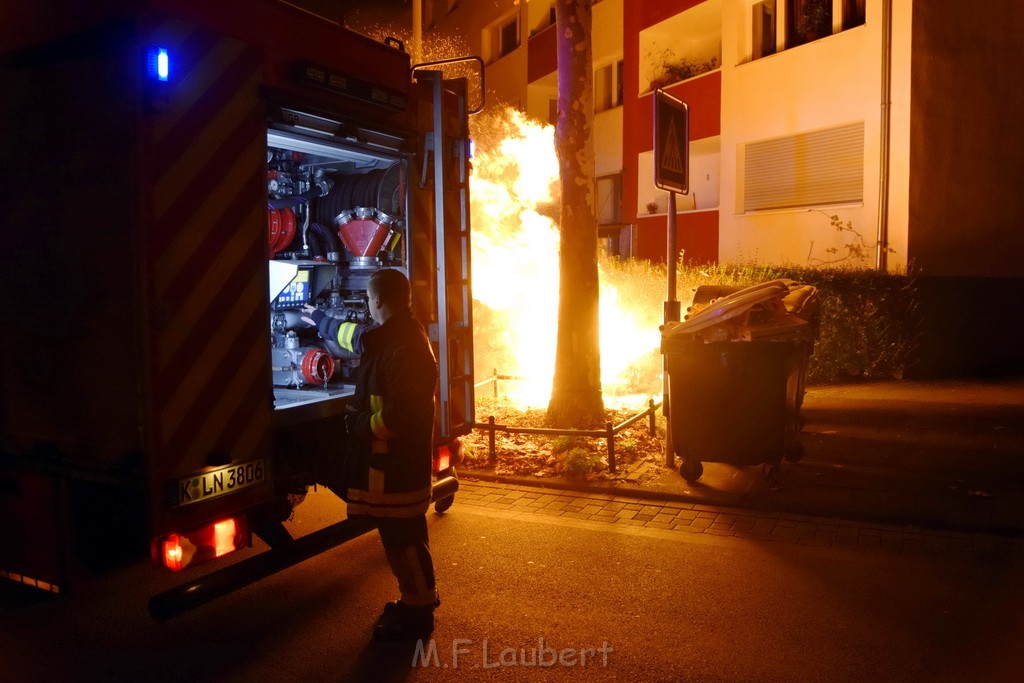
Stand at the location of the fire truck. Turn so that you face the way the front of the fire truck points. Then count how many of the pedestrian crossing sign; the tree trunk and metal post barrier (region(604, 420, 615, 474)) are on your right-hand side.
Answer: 3

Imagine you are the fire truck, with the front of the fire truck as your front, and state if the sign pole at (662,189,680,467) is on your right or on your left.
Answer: on your right

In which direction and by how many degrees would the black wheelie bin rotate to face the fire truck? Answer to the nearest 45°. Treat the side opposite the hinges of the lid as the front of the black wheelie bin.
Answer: approximately 45° to its right

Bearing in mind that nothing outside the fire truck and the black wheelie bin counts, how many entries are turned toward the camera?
1

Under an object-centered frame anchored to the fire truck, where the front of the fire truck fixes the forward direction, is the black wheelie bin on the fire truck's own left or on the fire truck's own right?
on the fire truck's own right

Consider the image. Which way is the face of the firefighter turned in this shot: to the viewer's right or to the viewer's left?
to the viewer's left

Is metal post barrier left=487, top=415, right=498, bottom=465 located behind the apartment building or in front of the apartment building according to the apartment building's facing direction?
in front

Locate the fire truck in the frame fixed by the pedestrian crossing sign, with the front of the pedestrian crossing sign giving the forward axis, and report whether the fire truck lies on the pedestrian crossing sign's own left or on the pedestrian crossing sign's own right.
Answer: on the pedestrian crossing sign's own right

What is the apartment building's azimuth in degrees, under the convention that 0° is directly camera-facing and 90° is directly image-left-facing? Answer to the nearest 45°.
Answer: approximately 45°

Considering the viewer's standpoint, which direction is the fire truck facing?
facing away from the viewer and to the left of the viewer
